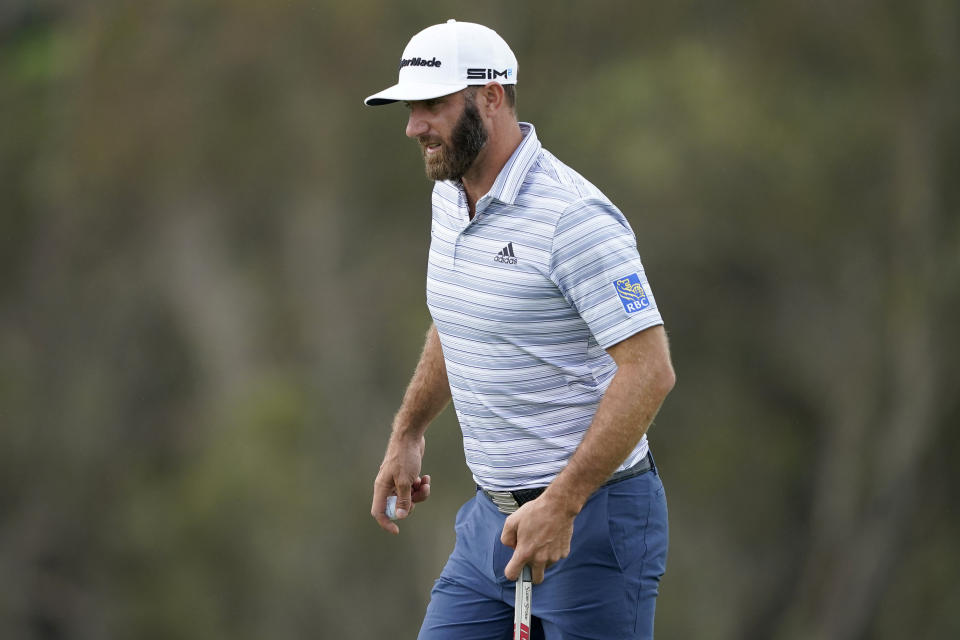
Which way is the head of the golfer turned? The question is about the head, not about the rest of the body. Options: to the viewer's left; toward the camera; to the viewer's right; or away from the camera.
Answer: to the viewer's left

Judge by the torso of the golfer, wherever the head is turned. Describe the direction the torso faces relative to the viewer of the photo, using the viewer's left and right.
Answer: facing the viewer and to the left of the viewer
